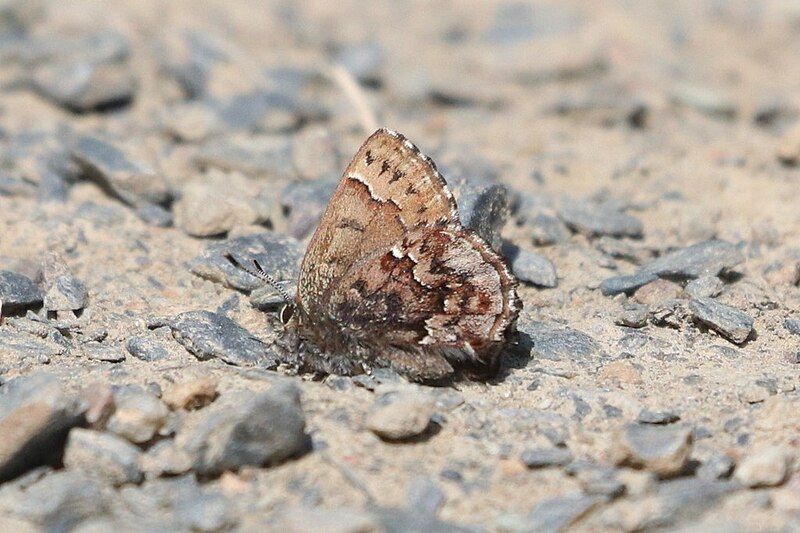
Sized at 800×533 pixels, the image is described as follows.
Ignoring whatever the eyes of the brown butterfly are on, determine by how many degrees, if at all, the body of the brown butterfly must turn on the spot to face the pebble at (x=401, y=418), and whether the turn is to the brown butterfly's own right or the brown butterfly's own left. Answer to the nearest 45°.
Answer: approximately 90° to the brown butterfly's own left

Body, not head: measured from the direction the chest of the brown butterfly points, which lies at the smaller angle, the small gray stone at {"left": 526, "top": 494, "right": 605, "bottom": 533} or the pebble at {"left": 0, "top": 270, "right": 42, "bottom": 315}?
the pebble

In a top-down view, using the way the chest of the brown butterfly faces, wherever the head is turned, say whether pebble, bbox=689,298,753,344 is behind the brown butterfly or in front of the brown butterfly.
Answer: behind

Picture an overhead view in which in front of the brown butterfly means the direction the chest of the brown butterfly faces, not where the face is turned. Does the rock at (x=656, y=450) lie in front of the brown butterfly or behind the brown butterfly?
behind

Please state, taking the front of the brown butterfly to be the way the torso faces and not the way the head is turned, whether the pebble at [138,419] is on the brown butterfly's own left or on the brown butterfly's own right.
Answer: on the brown butterfly's own left

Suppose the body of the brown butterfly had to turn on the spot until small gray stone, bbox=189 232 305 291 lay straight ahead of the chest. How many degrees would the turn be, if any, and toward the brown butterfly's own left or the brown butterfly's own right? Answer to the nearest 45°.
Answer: approximately 45° to the brown butterfly's own right

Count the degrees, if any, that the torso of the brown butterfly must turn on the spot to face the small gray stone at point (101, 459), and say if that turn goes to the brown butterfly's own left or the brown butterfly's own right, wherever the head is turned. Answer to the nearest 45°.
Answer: approximately 45° to the brown butterfly's own left

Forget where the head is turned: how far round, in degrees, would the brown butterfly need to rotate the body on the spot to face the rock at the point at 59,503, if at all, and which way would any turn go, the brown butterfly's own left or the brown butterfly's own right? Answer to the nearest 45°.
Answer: approximately 45° to the brown butterfly's own left

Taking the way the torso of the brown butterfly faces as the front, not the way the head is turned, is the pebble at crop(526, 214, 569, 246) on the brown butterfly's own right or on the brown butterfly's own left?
on the brown butterfly's own right

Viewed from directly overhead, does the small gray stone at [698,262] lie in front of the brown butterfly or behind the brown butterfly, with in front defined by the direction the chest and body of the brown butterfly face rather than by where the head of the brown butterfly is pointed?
behind

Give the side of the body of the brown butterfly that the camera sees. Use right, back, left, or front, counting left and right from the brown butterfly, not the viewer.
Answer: left

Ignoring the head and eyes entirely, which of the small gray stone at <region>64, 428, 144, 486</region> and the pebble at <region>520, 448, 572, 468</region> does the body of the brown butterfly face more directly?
the small gray stone

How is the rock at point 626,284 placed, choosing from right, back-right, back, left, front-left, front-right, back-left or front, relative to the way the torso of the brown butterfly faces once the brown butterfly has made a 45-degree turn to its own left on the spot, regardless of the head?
back

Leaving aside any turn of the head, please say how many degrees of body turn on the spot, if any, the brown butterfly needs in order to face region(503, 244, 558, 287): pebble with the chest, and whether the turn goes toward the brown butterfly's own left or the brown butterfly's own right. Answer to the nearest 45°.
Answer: approximately 135° to the brown butterfly's own right

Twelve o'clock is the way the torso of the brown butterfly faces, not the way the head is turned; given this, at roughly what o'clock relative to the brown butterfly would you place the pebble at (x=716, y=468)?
The pebble is roughly at 7 o'clock from the brown butterfly.
